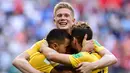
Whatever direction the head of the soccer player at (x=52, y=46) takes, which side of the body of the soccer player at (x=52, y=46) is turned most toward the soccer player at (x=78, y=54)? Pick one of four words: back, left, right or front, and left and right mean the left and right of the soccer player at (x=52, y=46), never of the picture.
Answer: front

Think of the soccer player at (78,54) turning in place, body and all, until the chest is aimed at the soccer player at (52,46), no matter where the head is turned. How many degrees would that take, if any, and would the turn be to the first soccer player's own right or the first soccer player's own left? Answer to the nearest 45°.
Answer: approximately 45° to the first soccer player's own left
